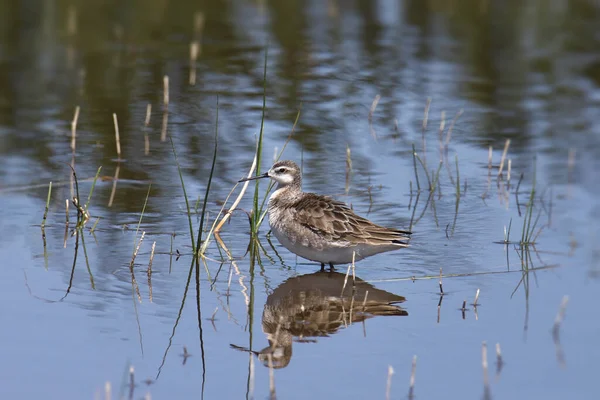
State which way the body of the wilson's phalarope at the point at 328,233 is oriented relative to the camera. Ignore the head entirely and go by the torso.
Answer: to the viewer's left

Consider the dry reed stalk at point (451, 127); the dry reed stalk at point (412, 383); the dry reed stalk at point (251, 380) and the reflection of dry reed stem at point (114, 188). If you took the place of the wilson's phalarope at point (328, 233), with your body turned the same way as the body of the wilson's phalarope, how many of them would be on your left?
2

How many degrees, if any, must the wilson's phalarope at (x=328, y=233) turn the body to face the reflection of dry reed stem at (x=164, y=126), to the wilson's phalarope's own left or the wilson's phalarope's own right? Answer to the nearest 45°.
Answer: approximately 45° to the wilson's phalarope's own right

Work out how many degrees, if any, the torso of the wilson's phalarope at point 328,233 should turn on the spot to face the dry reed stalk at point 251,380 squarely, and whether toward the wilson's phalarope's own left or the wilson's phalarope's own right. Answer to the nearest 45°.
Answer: approximately 90° to the wilson's phalarope's own left

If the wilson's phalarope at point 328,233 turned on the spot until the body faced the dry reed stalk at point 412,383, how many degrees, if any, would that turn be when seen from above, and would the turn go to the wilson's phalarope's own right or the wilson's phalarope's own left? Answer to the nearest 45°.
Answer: approximately 90° to the wilson's phalarope's own left

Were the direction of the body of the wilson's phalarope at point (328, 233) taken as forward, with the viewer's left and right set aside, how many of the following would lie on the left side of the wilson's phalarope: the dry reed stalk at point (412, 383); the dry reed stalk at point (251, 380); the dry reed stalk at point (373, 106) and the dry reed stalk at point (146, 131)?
2

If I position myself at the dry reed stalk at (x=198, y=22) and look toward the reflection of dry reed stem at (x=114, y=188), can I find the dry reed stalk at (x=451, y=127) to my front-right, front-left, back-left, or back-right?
front-left

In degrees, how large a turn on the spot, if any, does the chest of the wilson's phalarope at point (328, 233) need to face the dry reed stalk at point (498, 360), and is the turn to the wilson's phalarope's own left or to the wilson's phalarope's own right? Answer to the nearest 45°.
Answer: approximately 135° to the wilson's phalarope's own left

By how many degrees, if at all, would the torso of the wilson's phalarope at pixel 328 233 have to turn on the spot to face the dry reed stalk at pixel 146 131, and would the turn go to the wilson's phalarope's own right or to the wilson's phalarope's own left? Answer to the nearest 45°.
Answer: approximately 45° to the wilson's phalarope's own right

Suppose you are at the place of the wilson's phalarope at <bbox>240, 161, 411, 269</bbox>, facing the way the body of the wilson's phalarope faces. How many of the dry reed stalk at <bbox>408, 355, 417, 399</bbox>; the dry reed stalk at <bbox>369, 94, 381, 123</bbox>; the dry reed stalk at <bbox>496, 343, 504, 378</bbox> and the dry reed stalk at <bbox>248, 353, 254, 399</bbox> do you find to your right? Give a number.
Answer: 1

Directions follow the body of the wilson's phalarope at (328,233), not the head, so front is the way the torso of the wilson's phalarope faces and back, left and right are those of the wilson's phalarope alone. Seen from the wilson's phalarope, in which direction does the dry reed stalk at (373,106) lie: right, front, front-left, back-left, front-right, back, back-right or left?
right

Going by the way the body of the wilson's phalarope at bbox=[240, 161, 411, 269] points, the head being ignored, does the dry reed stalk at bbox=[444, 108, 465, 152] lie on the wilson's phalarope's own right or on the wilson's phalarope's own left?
on the wilson's phalarope's own right
